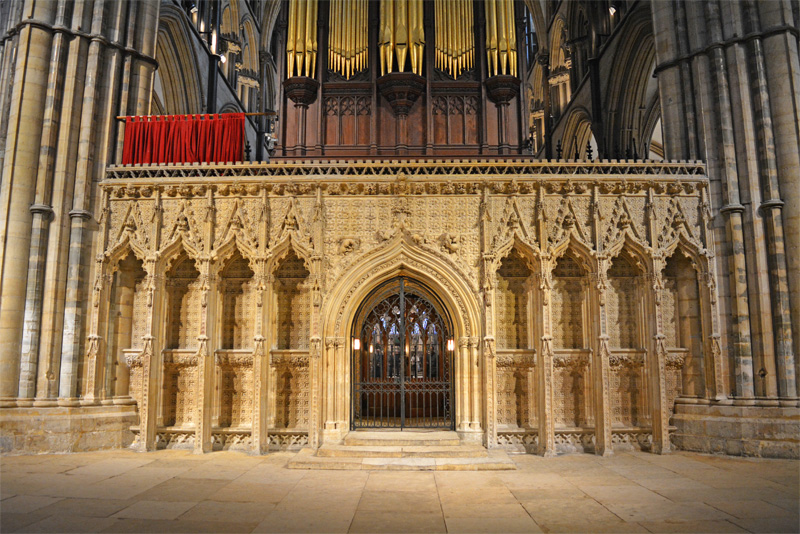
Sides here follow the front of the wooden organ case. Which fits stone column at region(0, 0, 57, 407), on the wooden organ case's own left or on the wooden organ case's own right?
on the wooden organ case's own right

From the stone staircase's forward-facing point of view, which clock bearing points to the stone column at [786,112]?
The stone column is roughly at 9 o'clock from the stone staircase.

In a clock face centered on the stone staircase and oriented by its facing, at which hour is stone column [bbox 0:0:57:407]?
The stone column is roughly at 3 o'clock from the stone staircase.

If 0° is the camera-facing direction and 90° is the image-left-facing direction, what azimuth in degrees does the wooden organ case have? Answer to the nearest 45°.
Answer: approximately 0°

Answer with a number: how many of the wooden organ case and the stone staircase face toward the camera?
2

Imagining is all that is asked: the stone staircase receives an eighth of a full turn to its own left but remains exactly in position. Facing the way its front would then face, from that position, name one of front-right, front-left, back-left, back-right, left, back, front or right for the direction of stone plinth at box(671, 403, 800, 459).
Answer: front-left
